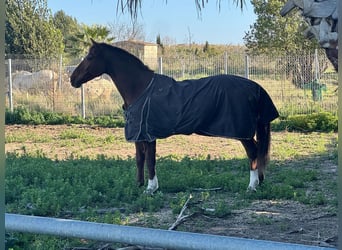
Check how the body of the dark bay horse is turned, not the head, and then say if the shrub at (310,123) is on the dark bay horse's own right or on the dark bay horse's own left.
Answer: on the dark bay horse's own right

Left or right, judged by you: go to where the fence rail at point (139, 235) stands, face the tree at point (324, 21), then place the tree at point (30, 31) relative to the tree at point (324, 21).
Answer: left

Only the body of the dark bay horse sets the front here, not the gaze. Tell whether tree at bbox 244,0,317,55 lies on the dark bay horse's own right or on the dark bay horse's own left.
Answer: on the dark bay horse's own right

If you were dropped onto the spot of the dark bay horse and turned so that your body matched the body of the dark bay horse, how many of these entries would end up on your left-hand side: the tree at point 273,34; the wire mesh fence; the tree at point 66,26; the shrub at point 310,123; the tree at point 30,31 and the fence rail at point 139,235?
1

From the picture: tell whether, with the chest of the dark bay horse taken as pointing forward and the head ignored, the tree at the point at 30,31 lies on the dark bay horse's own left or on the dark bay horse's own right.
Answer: on the dark bay horse's own right

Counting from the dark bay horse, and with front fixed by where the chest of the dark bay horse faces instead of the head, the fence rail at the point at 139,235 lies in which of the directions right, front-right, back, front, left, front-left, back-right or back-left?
left

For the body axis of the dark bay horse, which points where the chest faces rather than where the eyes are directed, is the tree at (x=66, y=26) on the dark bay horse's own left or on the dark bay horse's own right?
on the dark bay horse's own right

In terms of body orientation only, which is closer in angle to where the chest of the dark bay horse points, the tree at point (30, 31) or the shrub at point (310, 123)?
the tree

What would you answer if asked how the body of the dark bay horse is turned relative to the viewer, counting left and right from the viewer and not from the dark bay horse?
facing to the left of the viewer

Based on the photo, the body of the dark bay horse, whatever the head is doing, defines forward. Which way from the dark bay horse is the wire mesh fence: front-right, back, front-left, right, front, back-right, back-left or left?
right

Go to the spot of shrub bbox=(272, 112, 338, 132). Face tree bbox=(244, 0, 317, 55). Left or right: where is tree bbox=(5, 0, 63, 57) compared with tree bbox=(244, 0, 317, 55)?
left
